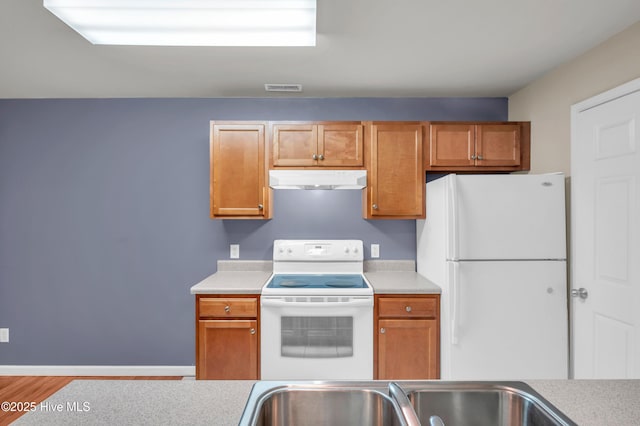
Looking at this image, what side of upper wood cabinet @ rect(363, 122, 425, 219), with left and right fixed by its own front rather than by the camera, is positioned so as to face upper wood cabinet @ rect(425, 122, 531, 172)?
left

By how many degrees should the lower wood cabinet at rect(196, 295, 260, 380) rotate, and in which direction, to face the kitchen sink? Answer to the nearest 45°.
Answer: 0° — it already faces it

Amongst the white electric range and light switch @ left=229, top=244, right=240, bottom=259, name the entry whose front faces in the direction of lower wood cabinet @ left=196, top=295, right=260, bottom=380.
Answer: the light switch

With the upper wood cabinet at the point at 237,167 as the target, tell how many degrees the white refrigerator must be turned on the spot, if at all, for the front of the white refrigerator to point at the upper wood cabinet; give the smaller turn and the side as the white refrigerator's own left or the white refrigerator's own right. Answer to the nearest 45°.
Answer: approximately 90° to the white refrigerator's own right

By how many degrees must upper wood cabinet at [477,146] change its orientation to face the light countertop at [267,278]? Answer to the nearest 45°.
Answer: approximately 90° to its right
